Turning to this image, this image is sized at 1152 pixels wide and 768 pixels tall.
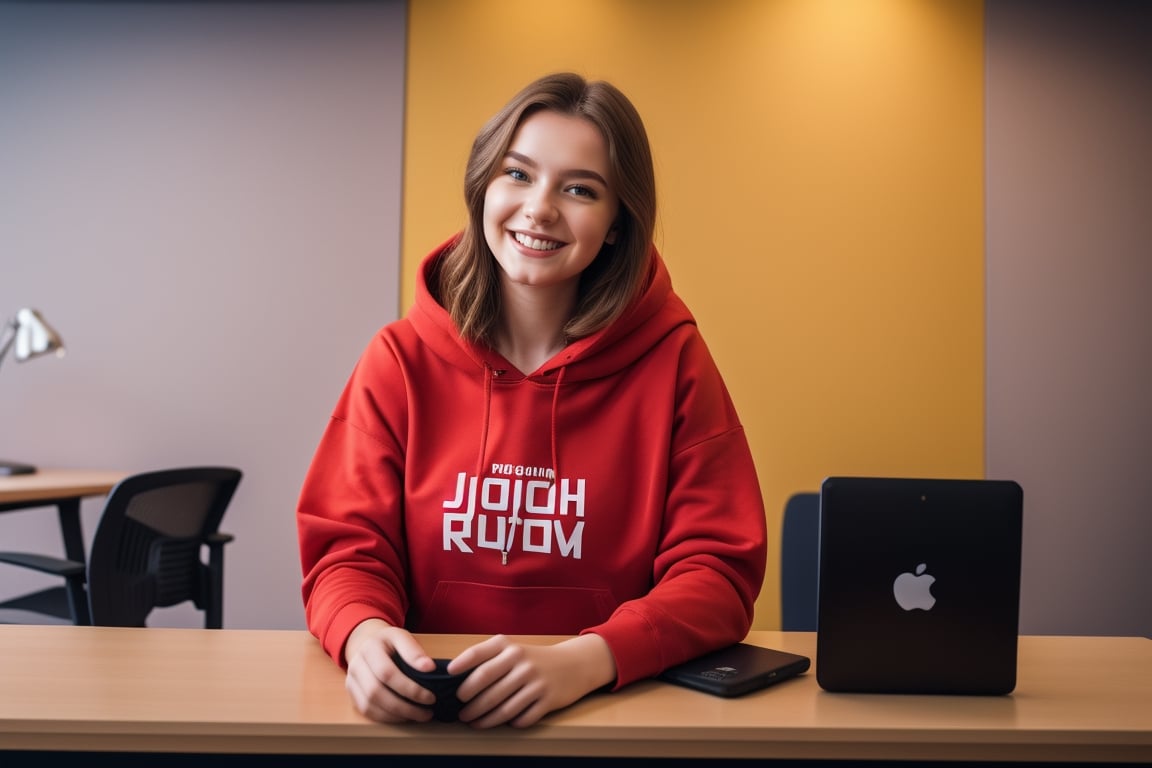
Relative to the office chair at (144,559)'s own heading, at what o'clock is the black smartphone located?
The black smartphone is roughly at 7 o'clock from the office chair.

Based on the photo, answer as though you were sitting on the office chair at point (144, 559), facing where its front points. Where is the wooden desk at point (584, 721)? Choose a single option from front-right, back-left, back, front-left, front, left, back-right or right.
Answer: back-left

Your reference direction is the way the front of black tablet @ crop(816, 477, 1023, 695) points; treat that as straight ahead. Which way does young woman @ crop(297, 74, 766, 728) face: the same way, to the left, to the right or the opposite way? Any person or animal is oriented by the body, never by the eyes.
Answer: the opposite way

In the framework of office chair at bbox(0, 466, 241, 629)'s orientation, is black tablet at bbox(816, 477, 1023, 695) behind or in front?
behind

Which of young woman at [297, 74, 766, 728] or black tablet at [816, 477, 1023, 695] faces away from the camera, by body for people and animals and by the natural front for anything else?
the black tablet

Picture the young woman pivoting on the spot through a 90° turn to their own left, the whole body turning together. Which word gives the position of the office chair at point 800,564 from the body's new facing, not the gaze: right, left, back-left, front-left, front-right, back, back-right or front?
front-left

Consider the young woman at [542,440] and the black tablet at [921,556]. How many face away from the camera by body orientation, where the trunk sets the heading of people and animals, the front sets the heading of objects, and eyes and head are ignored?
1

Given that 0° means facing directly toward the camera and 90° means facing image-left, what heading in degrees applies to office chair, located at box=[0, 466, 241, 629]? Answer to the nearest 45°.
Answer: approximately 135°

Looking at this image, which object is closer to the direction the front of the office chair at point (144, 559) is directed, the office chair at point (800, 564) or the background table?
the background table

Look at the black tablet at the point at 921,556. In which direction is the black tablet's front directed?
away from the camera

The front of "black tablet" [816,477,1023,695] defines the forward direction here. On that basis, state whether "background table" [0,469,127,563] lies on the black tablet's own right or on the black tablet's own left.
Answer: on the black tablet's own left

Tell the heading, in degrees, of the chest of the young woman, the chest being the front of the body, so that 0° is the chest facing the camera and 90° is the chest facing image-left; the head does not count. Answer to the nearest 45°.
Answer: approximately 0°

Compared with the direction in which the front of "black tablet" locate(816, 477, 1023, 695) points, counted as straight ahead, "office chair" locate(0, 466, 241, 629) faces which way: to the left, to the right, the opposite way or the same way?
to the left

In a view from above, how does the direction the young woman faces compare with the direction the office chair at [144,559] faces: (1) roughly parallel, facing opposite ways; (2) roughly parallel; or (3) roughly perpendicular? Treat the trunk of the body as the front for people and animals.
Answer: roughly perpendicular
